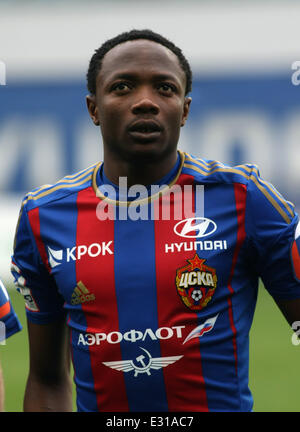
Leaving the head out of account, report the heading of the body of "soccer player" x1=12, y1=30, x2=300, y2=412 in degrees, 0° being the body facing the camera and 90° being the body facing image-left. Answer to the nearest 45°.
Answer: approximately 0°
